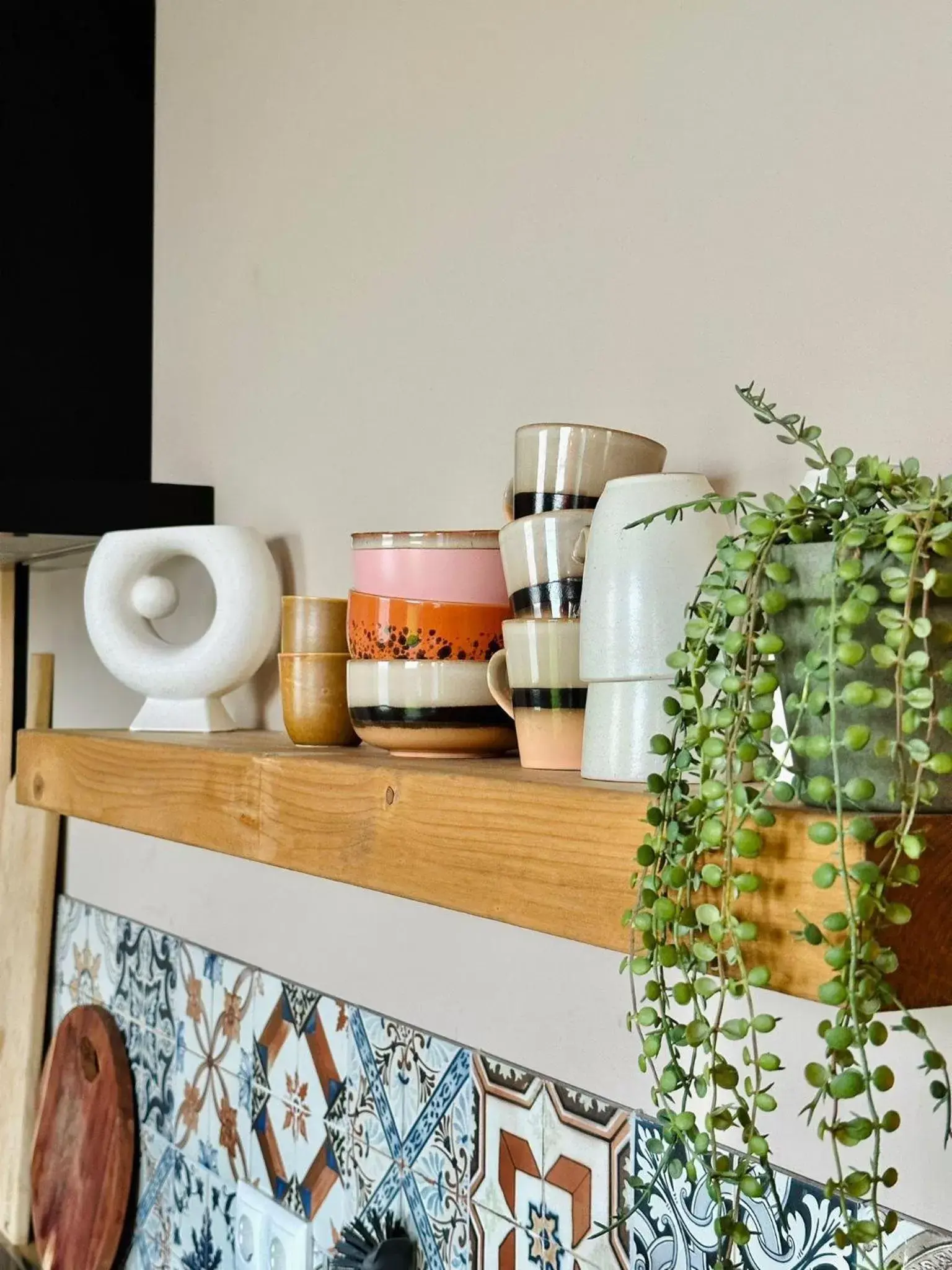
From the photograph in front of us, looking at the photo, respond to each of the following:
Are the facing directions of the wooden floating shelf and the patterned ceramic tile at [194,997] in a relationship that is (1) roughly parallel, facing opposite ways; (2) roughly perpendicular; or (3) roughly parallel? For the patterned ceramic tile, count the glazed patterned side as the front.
roughly parallel

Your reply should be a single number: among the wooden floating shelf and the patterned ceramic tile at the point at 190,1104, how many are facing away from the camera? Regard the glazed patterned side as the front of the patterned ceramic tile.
0

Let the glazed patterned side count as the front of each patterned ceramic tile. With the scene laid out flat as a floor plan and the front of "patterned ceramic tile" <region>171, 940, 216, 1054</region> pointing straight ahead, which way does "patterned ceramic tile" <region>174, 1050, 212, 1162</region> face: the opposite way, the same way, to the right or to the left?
the same way

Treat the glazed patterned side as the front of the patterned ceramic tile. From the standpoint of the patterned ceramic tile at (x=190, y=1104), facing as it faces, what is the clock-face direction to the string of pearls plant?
The string of pearls plant is roughly at 10 o'clock from the patterned ceramic tile.

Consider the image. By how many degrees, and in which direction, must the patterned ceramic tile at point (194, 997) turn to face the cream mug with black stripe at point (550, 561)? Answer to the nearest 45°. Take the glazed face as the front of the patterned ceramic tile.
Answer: approximately 45° to its left

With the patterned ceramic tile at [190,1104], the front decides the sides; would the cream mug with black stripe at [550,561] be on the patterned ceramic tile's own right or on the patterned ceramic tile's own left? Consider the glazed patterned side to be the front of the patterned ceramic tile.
on the patterned ceramic tile's own left

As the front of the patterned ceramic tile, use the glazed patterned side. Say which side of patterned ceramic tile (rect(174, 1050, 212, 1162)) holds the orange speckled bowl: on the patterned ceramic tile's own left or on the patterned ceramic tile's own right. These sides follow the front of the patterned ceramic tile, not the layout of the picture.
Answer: on the patterned ceramic tile's own left

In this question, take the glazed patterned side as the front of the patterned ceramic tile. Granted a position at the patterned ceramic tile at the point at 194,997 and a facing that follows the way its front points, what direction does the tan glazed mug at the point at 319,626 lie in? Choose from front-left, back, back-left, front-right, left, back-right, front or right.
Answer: front-left

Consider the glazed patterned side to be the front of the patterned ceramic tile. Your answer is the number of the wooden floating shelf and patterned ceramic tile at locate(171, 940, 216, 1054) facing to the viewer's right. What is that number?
0

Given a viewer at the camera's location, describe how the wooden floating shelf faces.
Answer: facing the viewer and to the left of the viewer

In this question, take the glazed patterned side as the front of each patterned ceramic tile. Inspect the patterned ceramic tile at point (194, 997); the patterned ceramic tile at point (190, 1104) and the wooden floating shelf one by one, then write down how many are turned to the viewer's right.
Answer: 0
